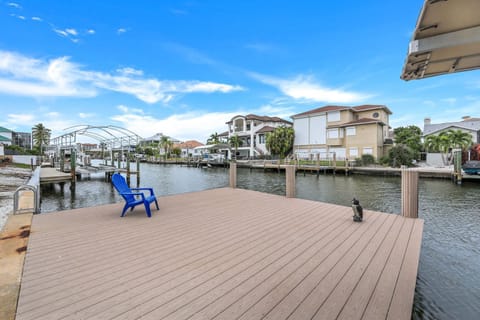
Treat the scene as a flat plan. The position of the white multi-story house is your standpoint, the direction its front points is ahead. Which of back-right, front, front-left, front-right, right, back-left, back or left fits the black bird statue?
front-left

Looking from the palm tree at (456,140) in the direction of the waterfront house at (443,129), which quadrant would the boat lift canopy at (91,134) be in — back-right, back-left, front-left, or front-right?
back-left

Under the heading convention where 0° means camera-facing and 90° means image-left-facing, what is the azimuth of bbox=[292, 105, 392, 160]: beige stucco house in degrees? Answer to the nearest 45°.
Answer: approximately 45°

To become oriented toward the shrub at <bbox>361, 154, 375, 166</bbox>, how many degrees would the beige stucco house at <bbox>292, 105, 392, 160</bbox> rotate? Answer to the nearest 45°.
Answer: approximately 90° to its left

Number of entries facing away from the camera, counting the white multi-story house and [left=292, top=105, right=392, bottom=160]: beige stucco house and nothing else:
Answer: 0

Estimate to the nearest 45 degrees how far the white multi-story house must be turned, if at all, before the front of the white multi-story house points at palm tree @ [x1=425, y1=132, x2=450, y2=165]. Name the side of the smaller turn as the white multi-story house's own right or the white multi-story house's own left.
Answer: approximately 90° to the white multi-story house's own left

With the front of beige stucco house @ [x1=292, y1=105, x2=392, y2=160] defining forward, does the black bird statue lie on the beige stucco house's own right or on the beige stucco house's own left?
on the beige stucco house's own left

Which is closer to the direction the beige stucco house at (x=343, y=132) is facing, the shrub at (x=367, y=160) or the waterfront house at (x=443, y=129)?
the shrub

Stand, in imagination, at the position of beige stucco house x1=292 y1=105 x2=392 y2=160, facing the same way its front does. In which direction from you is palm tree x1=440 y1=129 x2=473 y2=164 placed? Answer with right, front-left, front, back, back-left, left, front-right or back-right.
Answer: back-left

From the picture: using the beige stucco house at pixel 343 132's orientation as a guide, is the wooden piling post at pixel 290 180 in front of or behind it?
in front

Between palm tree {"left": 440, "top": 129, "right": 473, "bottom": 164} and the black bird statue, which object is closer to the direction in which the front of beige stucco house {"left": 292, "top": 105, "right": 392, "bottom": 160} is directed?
the black bird statue
